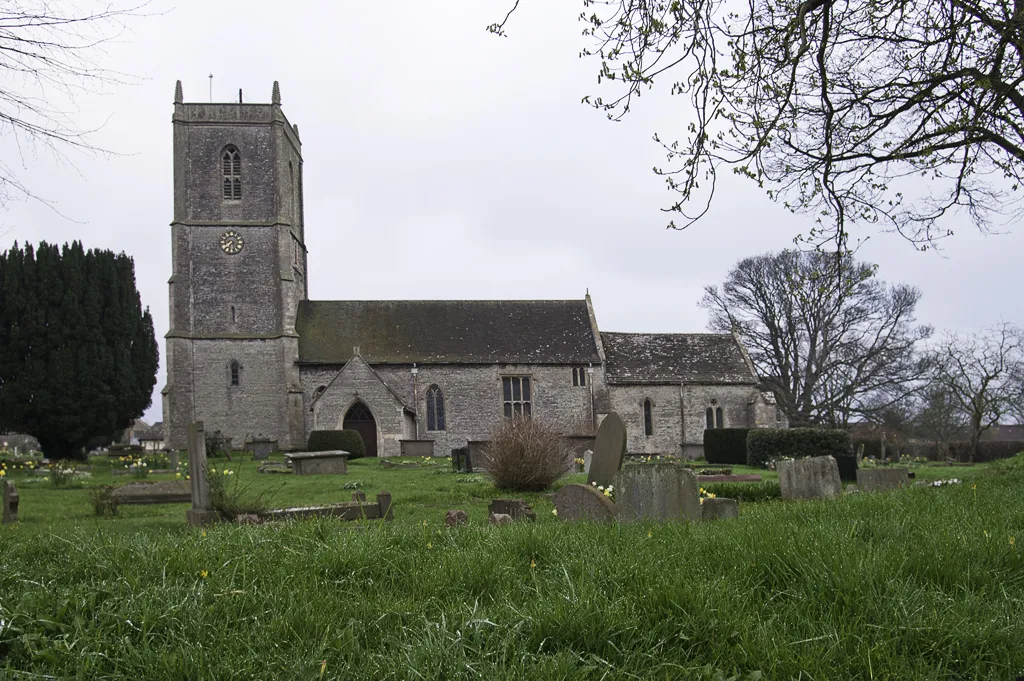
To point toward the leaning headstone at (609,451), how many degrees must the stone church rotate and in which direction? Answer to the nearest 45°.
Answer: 0° — it already faces it

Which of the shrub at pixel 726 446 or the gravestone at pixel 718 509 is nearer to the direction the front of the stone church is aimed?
the gravestone

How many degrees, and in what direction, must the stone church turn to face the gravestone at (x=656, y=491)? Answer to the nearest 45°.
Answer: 0° — it already faces it

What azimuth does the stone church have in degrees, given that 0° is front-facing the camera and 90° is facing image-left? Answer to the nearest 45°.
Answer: approximately 0°

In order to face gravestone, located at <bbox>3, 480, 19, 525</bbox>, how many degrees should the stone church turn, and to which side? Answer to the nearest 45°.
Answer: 0° — it already faces it

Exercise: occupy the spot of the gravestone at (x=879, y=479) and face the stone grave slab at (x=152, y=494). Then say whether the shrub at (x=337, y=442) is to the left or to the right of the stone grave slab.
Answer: right

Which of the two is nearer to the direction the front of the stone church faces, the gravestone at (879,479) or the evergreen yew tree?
the gravestone

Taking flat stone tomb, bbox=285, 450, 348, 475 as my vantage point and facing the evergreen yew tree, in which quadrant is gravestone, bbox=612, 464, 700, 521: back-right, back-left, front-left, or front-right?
back-left

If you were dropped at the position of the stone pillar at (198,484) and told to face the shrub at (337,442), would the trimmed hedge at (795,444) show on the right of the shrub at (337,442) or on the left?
right
